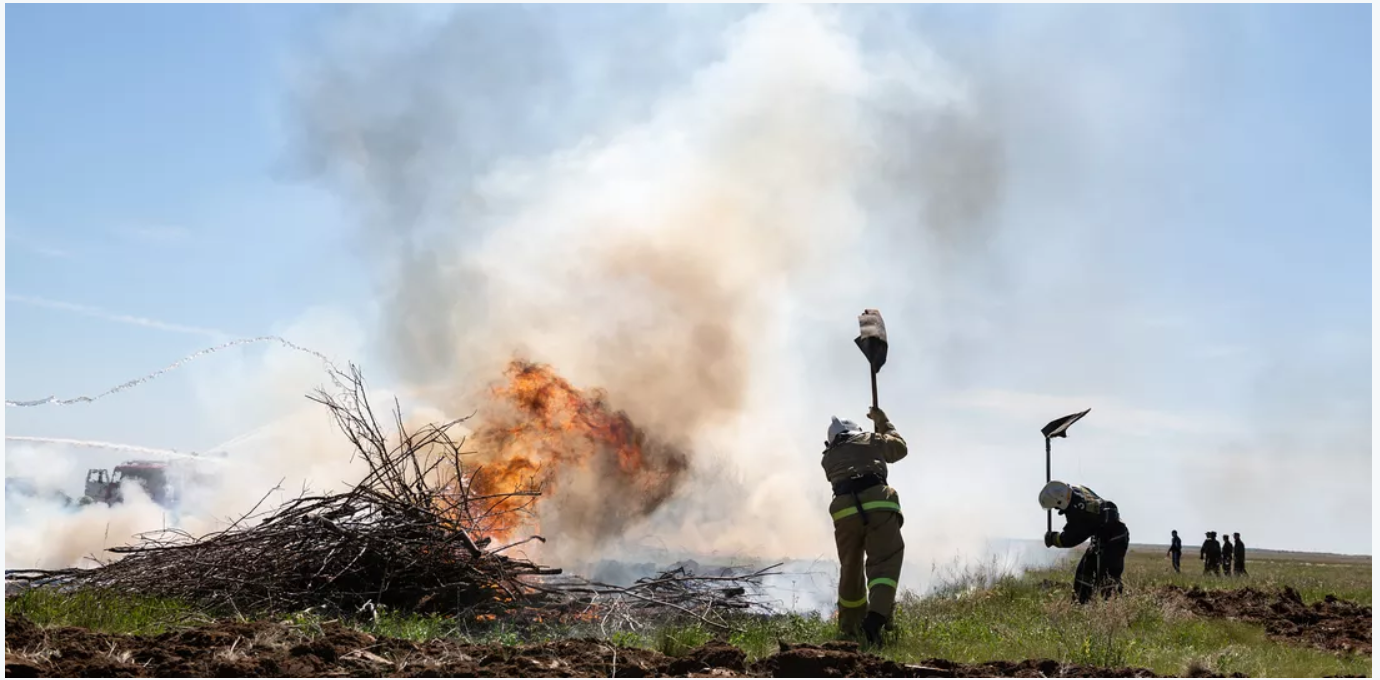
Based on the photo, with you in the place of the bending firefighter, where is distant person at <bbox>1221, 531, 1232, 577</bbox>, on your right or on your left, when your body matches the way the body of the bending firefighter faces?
on your right

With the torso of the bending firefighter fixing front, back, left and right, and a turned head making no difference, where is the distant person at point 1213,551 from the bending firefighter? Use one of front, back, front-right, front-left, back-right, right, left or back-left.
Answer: right

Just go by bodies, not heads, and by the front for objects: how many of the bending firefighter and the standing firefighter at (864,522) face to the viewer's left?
1

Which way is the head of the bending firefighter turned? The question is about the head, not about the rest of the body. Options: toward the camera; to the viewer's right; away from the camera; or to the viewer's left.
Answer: to the viewer's left

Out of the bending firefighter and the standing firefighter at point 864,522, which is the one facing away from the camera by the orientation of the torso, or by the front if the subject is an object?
the standing firefighter

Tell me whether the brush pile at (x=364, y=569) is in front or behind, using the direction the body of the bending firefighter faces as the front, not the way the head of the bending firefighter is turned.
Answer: in front

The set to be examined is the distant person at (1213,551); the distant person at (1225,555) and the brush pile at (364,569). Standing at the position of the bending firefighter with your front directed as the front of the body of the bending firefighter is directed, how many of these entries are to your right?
2

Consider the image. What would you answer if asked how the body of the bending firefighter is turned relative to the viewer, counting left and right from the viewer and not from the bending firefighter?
facing to the left of the viewer

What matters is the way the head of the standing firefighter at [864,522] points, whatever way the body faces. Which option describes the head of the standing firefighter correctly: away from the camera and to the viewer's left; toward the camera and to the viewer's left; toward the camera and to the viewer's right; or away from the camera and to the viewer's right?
away from the camera and to the viewer's left

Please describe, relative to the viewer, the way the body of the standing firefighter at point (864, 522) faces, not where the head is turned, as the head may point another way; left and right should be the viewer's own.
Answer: facing away from the viewer

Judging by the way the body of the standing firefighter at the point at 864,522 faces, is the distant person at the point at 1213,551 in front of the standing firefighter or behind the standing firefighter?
in front
